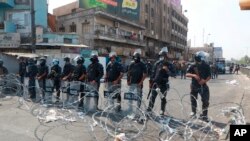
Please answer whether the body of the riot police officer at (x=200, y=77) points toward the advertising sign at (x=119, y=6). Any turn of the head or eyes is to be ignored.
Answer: no

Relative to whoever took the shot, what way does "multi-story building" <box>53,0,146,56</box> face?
facing the viewer and to the right of the viewer

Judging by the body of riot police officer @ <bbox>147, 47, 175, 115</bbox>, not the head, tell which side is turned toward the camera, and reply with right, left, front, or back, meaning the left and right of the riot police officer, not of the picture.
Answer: front

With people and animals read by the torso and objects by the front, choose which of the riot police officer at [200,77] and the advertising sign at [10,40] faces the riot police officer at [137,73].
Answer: the advertising sign

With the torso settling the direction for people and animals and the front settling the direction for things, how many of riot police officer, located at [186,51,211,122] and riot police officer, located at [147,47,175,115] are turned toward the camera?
2

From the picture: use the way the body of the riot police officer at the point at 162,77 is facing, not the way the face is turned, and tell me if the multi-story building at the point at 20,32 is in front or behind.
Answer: behind

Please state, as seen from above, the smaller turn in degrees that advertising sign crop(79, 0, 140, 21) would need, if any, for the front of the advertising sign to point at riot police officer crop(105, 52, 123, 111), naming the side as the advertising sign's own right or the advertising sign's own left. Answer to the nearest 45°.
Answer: approximately 45° to the advertising sign's own right

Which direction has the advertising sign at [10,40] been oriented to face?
toward the camera

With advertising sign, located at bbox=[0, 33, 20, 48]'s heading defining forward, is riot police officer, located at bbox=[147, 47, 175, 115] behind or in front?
in front

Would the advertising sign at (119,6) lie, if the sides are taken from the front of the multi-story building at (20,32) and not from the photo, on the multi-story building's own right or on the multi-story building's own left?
on the multi-story building's own left

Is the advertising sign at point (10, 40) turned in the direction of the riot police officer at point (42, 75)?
yes

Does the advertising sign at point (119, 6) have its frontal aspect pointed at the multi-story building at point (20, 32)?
no

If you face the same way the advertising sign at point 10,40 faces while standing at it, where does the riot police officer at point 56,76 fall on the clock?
The riot police officer is roughly at 12 o'clock from the advertising sign.

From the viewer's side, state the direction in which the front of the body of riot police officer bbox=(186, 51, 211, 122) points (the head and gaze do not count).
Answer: toward the camera

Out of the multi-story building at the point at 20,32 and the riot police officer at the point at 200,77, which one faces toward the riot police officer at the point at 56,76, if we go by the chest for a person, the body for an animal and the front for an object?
the multi-story building

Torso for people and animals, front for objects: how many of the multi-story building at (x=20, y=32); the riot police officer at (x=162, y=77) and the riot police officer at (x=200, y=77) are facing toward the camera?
3

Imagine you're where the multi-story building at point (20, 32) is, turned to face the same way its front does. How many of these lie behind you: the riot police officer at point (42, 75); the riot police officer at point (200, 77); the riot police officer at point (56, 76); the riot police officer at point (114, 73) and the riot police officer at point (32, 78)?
0
